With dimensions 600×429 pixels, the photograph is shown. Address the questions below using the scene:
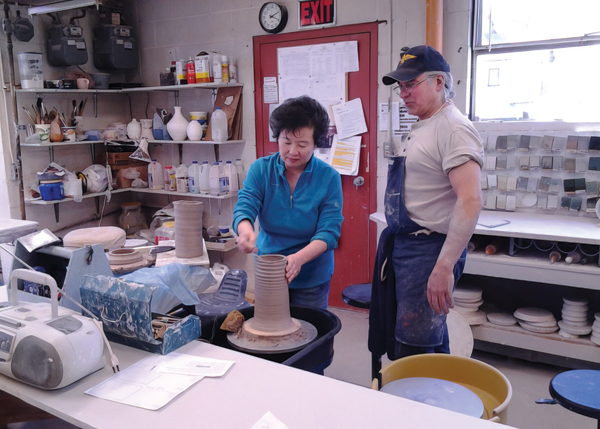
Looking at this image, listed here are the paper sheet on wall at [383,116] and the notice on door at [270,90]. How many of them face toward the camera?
2

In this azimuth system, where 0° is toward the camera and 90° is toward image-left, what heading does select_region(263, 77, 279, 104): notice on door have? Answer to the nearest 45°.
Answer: approximately 0°

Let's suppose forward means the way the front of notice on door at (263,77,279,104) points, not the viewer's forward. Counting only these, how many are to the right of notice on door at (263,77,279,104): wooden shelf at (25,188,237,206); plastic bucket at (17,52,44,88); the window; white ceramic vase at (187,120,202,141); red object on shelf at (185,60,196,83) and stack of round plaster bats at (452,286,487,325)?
4

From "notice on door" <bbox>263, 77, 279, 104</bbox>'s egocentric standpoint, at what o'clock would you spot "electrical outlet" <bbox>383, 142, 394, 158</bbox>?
The electrical outlet is roughly at 10 o'clock from the notice on door.

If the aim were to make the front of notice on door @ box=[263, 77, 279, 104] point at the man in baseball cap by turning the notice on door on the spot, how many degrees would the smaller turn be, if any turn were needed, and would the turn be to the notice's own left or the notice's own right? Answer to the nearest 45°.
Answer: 0° — it already faces them

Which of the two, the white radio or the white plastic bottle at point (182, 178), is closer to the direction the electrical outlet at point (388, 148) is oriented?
the white radio
